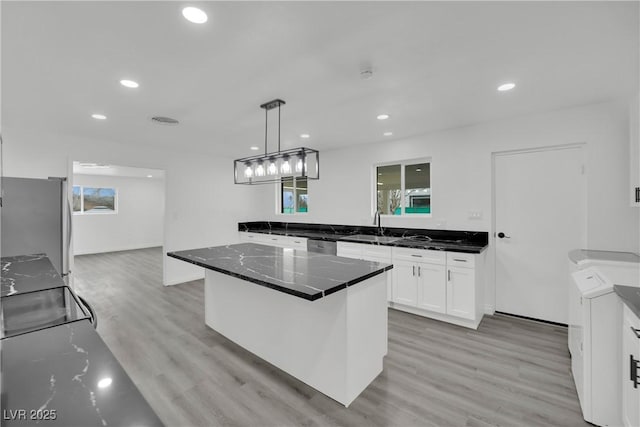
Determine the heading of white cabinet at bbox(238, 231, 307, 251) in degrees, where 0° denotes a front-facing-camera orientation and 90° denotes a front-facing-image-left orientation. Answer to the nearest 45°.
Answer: approximately 45°

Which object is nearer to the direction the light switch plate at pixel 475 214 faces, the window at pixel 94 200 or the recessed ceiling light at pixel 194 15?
the recessed ceiling light

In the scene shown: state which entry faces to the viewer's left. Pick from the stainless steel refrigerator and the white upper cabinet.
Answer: the white upper cabinet

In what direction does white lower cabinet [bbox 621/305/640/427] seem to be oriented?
to the viewer's left

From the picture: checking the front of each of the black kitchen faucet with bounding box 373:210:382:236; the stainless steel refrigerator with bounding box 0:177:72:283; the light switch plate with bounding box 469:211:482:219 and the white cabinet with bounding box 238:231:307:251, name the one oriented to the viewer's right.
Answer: the stainless steel refrigerator

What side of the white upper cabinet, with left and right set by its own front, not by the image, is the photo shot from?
left

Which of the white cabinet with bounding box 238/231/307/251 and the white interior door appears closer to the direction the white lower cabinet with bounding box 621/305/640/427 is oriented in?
the white cabinet
